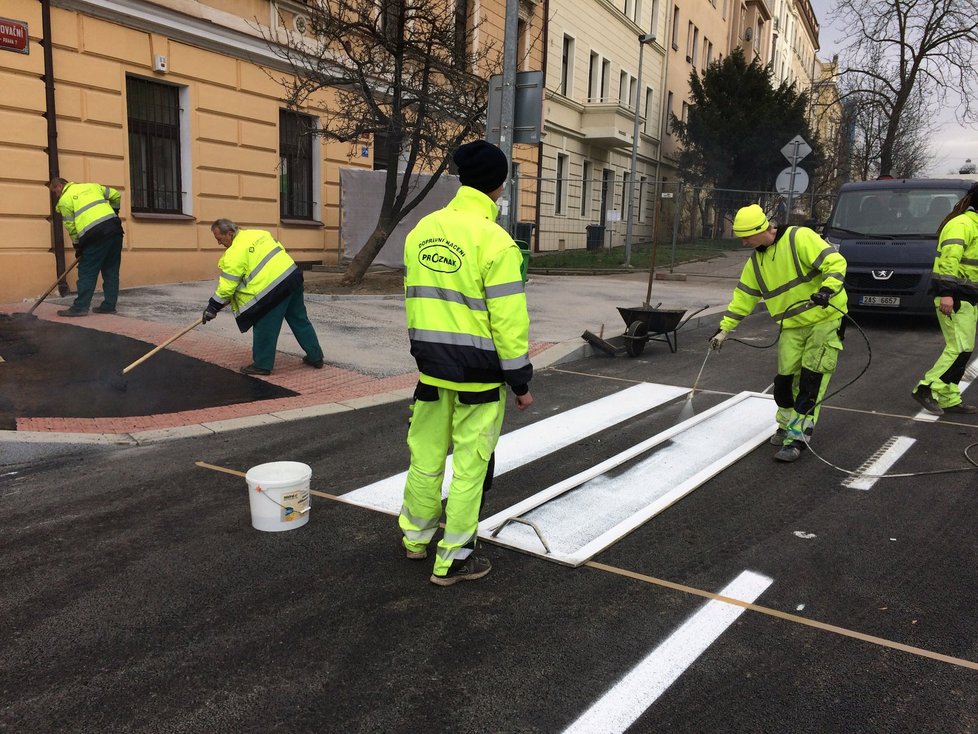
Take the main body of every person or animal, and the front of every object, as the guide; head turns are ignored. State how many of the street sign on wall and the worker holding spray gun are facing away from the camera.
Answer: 0

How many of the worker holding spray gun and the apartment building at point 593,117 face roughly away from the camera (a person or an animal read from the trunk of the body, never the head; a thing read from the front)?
0

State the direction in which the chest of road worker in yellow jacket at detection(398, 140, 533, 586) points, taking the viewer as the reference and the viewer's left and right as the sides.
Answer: facing away from the viewer and to the right of the viewer

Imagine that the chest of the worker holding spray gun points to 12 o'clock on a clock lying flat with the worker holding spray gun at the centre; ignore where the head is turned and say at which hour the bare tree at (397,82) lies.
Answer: The bare tree is roughly at 3 o'clock from the worker holding spray gun.

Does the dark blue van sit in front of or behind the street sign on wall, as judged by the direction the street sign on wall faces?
in front

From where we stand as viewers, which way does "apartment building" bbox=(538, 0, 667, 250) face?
facing the viewer and to the right of the viewer

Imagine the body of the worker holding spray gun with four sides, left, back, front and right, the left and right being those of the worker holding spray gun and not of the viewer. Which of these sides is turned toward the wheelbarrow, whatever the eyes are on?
right

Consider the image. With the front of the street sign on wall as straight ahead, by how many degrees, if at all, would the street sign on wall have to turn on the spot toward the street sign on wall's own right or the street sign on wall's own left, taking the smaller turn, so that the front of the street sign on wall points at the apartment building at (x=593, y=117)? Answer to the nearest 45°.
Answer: approximately 90° to the street sign on wall's own left

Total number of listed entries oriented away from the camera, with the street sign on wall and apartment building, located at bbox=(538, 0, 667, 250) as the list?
0

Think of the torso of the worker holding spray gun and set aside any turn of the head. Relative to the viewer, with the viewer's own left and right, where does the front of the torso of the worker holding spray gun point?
facing the viewer and to the left of the viewer

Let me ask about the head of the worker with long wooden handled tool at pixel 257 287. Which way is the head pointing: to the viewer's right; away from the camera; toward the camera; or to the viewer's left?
to the viewer's left

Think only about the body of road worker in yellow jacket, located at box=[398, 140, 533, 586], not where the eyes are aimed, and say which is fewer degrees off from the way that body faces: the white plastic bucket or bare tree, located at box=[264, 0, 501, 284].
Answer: the bare tree

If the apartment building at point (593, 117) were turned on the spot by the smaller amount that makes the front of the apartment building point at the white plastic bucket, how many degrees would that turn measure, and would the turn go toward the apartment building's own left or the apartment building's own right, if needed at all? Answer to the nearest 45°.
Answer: approximately 45° to the apartment building's own right
